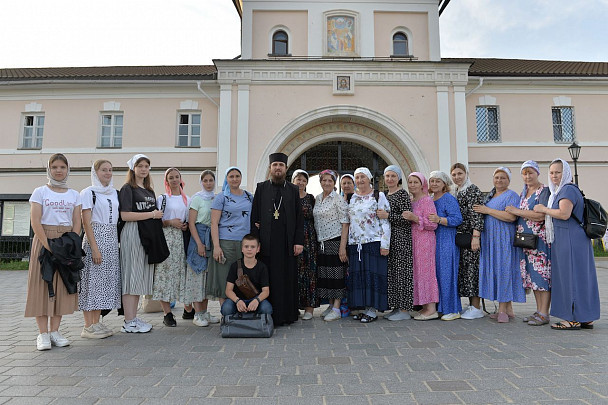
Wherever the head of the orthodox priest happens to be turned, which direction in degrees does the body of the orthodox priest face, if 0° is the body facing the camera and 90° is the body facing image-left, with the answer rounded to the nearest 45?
approximately 0°

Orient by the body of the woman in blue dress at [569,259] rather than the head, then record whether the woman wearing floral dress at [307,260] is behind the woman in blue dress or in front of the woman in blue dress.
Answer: in front

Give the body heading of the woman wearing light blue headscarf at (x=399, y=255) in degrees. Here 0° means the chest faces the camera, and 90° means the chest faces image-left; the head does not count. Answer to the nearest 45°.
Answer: approximately 45°

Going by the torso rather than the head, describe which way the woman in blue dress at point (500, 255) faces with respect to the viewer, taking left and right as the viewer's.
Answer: facing the viewer and to the left of the viewer

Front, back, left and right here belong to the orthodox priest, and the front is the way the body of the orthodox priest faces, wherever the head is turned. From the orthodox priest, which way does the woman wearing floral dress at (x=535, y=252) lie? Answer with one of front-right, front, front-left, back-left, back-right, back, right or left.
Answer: left

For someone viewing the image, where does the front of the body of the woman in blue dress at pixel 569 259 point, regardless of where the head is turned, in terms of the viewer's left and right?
facing to the left of the viewer

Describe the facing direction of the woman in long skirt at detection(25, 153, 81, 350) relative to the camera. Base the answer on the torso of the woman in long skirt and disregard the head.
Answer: toward the camera

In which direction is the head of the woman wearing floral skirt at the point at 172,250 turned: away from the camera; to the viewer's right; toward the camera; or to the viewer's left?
toward the camera

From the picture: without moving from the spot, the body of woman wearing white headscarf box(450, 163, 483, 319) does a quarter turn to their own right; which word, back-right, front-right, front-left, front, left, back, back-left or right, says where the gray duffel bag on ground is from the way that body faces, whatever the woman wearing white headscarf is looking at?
left

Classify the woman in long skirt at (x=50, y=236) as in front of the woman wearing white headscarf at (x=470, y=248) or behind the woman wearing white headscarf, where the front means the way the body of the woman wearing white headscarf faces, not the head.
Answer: in front

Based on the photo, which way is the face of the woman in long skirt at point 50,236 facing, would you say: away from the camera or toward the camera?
toward the camera

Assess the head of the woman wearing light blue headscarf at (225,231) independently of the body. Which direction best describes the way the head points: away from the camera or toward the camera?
toward the camera
